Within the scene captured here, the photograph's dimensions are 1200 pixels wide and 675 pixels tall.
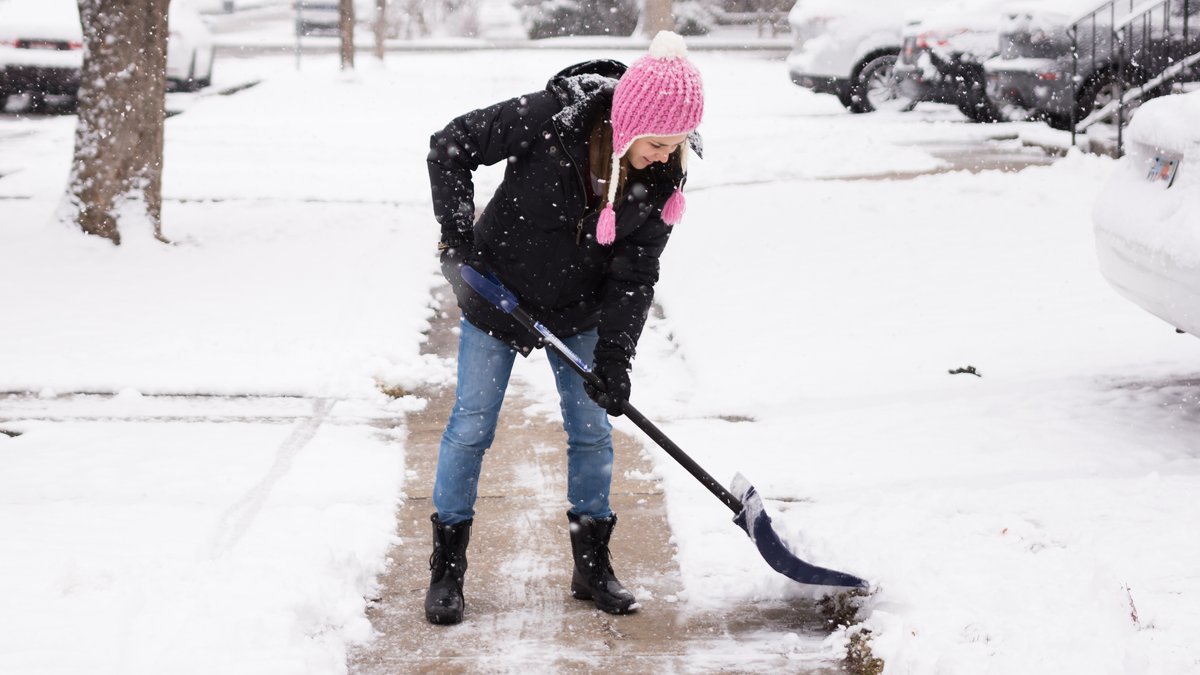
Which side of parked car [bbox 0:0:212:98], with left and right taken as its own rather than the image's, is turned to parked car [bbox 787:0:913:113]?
right

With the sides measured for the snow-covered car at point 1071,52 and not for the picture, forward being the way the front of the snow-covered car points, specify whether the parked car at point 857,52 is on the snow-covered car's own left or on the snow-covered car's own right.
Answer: on the snow-covered car's own left

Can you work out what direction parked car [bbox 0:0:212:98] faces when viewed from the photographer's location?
facing away from the viewer

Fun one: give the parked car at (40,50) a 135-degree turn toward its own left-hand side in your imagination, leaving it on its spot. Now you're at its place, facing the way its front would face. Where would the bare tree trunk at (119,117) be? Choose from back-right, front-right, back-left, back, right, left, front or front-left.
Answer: front-left

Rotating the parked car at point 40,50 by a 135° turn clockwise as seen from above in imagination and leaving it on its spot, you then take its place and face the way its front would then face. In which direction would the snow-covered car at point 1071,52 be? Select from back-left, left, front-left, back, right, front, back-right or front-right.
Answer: front

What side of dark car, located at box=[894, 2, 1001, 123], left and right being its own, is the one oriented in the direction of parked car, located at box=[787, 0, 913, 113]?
left

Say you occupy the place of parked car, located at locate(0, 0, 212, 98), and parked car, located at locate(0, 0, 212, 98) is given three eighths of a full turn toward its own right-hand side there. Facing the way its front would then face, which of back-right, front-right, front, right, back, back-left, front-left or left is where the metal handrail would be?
front

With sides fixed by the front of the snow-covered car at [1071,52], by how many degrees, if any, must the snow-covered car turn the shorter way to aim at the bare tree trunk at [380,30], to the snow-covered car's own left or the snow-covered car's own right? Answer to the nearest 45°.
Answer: approximately 90° to the snow-covered car's own left

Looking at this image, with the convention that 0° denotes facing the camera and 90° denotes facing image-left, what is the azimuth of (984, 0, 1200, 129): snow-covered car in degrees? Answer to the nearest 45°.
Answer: approximately 225°

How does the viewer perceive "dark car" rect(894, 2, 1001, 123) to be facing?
facing away from the viewer and to the right of the viewer
